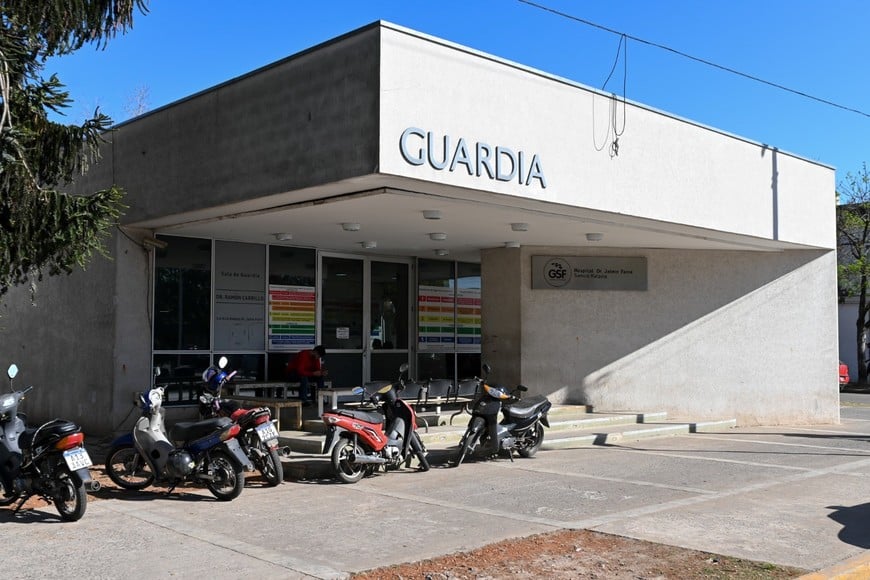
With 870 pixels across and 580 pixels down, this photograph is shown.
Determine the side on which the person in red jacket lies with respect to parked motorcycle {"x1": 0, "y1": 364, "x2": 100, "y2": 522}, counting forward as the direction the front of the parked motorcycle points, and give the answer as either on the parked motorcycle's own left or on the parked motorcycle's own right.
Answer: on the parked motorcycle's own right

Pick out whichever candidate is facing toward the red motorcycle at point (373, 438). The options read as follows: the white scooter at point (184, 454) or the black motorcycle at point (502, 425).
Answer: the black motorcycle

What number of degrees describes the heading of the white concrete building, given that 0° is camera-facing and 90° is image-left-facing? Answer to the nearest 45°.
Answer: approximately 315°

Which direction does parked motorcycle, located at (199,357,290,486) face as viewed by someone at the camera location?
facing away from the viewer and to the left of the viewer

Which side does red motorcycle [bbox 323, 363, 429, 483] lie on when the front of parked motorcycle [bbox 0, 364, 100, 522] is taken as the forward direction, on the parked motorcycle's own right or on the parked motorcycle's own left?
on the parked motorcycle's own right
